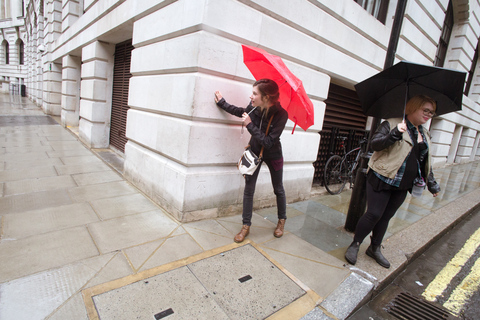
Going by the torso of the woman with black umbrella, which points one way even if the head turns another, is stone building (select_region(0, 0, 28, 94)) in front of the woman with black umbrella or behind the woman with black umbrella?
behind

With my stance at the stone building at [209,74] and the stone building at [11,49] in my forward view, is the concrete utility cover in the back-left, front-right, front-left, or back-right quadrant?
back-left

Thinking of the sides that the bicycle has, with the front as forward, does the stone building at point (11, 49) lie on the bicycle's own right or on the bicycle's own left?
on the bicycle's own left

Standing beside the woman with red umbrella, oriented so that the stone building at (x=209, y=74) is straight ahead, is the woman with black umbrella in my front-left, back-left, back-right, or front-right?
back-right

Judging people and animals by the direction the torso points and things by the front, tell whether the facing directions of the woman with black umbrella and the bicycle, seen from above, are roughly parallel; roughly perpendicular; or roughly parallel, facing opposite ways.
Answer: roughly perpendicular

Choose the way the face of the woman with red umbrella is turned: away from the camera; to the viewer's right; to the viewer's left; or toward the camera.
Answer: to the viewer's left

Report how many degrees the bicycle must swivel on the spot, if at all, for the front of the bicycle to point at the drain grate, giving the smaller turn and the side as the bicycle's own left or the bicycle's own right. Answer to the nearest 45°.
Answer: approximately 135° to the bicycle's own right

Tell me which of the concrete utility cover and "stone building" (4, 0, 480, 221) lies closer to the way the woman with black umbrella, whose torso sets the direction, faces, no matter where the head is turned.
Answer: the concrete utility cover

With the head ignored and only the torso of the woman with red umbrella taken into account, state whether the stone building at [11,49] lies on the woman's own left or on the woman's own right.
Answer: on the woman's own right

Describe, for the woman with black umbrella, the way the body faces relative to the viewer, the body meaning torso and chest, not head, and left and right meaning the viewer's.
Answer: facing the viewer and to the right of the viewer

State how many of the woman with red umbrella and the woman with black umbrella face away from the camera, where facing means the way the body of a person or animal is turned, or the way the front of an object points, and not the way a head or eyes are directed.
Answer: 0

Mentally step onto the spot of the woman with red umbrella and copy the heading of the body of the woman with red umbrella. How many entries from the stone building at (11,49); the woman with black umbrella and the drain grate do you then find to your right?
1
